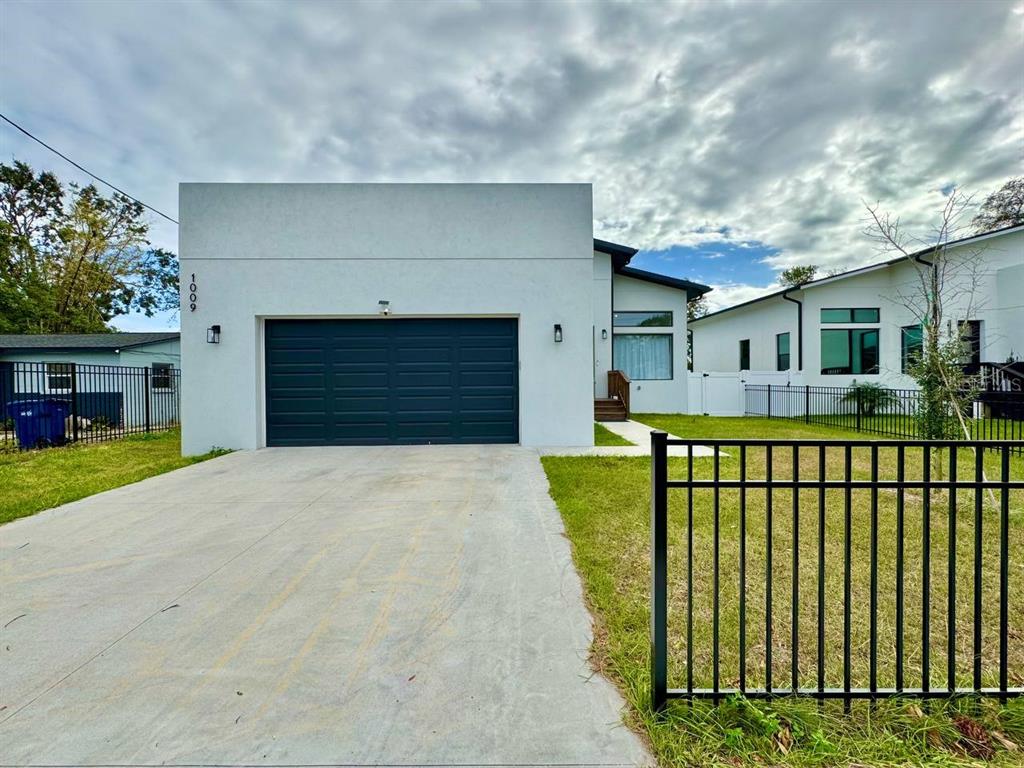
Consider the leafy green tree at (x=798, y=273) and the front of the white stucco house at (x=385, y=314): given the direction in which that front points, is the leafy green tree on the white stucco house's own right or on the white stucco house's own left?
on the white stucco house's own left

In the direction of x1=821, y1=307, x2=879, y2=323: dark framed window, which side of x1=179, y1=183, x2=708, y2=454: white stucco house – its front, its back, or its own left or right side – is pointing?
left

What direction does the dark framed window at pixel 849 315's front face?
toward the camera

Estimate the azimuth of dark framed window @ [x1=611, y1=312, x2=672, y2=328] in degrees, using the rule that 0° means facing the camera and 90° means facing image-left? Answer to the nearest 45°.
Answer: approximately 0°

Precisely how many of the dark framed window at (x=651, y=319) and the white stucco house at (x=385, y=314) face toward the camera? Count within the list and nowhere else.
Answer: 2

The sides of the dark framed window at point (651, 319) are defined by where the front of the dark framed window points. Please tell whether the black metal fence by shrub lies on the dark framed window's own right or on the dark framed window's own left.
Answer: on the dark framed window's own left

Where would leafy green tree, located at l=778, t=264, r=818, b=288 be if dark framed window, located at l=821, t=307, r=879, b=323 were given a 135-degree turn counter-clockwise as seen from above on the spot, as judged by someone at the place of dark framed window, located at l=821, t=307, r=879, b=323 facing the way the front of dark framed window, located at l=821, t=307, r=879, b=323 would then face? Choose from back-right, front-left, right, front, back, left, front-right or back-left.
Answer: front-left

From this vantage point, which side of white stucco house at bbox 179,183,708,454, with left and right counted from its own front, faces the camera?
front

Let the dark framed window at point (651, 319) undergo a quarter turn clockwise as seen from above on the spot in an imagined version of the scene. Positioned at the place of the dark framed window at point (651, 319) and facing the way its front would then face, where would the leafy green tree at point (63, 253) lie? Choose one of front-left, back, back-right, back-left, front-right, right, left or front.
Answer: front

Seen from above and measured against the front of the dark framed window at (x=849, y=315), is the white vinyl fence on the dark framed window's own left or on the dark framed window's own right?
on the dark framed window's own right
